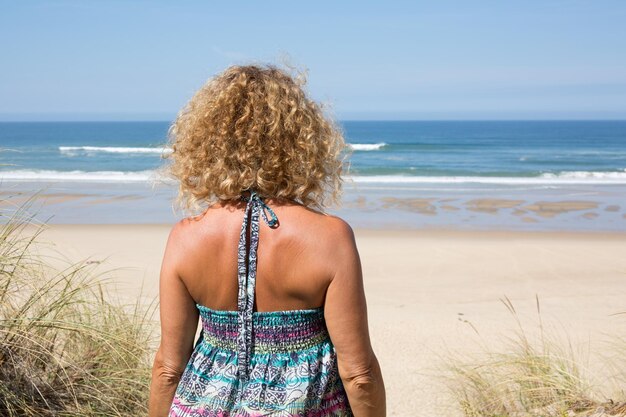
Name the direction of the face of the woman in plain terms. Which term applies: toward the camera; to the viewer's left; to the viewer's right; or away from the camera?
away from the camera

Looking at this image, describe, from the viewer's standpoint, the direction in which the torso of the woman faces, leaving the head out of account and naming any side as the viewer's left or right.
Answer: facing away from the viewer
